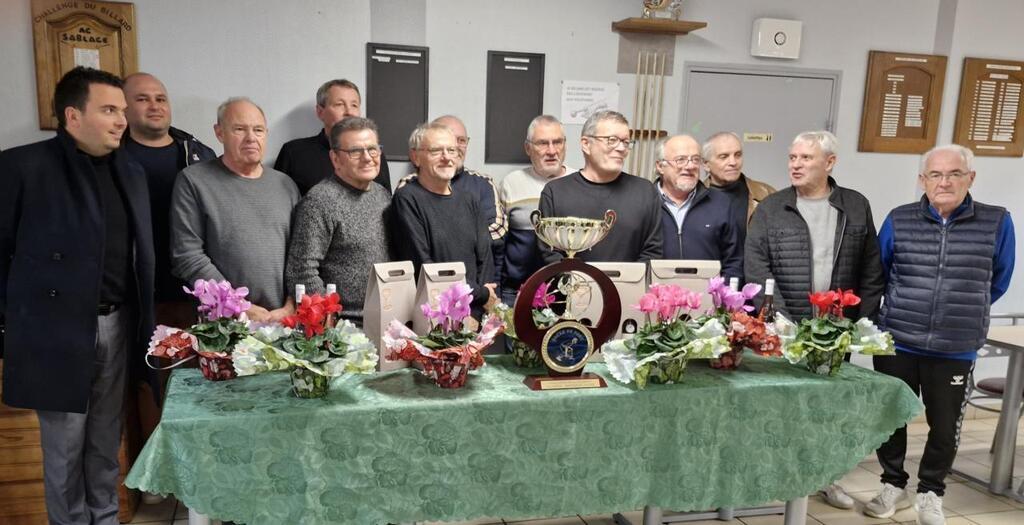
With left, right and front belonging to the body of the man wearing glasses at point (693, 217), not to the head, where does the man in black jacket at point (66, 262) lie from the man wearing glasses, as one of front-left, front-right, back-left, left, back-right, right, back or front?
front-right

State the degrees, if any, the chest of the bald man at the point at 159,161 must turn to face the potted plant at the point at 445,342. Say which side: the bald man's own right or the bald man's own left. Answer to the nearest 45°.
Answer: approximately 45° to the bald man's own left

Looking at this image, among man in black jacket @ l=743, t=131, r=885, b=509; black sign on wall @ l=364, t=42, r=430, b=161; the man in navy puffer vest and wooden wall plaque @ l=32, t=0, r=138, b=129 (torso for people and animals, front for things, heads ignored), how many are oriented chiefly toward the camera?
4

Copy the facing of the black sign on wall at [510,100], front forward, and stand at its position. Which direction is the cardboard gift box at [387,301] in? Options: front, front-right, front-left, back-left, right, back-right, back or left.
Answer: front

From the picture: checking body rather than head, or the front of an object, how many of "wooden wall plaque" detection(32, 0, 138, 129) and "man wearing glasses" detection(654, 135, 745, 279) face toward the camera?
2

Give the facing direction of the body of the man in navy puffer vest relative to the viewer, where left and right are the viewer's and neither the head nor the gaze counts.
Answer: facing the viewer

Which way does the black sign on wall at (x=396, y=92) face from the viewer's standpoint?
toward the camera

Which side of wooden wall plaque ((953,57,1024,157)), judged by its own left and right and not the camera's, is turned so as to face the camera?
front

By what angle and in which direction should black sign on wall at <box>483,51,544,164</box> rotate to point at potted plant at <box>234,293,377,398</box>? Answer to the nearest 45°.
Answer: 0° — it already faces it

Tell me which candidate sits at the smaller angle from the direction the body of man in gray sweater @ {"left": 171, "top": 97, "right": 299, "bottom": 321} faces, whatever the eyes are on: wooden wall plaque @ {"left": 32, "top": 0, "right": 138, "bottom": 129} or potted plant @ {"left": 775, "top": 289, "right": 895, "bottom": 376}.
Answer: the potted plant
